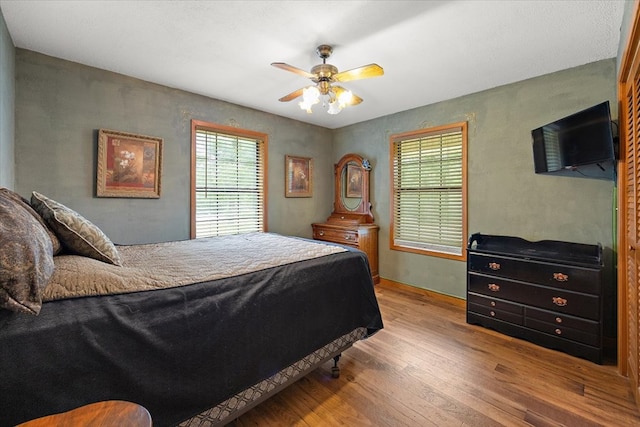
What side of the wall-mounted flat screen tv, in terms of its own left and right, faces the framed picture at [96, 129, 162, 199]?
front

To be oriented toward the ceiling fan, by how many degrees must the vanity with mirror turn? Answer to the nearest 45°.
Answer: approximately 45° to its left

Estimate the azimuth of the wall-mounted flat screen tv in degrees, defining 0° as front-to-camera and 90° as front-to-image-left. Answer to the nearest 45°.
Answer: approximately 45°

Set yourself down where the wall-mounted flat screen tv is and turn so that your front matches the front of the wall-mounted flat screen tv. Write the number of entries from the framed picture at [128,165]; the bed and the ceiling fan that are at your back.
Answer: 0

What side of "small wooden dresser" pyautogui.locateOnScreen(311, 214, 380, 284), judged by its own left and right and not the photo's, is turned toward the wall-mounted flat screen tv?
left

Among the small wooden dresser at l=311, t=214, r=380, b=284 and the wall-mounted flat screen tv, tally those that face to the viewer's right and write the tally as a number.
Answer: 0

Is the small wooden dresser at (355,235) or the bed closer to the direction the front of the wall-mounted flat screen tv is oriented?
the bed

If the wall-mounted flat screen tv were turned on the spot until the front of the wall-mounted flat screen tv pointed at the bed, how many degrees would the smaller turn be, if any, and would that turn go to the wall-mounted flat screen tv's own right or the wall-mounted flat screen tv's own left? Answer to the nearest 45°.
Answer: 0° — it already faces it

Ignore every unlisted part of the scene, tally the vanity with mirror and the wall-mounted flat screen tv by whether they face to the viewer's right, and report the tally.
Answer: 0

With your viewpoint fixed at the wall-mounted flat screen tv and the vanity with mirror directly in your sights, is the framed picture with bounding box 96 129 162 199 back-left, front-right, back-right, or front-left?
front-left

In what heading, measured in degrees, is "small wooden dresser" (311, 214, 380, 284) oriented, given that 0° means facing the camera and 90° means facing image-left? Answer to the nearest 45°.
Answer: approximately 45°
